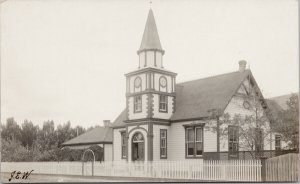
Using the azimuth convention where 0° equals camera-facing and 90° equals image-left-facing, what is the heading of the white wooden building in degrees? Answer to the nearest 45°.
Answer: approximately 45°
